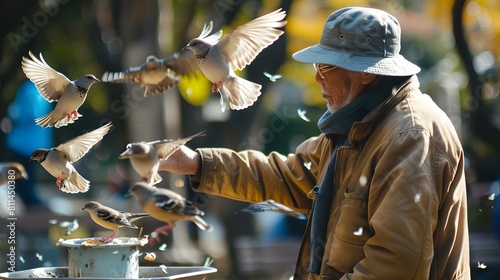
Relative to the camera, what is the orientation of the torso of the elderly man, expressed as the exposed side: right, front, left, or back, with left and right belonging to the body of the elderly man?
left

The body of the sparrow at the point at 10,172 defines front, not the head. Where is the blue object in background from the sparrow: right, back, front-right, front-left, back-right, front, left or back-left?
left

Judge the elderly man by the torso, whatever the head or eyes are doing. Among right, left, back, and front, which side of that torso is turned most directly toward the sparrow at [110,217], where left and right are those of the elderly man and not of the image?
front

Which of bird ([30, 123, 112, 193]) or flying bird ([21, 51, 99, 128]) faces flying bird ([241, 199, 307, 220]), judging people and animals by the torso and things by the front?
flying bird ([21, 51, 99, 128])

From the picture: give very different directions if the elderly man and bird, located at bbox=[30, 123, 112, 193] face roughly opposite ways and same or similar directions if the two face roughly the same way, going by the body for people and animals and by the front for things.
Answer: same or similar directions

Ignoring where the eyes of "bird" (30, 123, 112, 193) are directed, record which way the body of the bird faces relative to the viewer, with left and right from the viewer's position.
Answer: facing to the left of the viewer

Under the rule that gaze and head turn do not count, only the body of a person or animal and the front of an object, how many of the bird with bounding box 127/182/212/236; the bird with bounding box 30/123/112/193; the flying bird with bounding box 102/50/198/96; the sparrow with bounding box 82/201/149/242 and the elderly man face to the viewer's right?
0

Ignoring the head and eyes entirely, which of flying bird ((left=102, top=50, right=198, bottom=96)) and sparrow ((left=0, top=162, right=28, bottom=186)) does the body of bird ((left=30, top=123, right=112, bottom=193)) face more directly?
the sparrow

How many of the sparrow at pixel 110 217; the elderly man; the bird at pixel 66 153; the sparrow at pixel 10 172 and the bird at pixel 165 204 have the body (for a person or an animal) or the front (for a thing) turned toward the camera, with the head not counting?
0

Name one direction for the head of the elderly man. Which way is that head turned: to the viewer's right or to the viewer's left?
to the viewer's left
